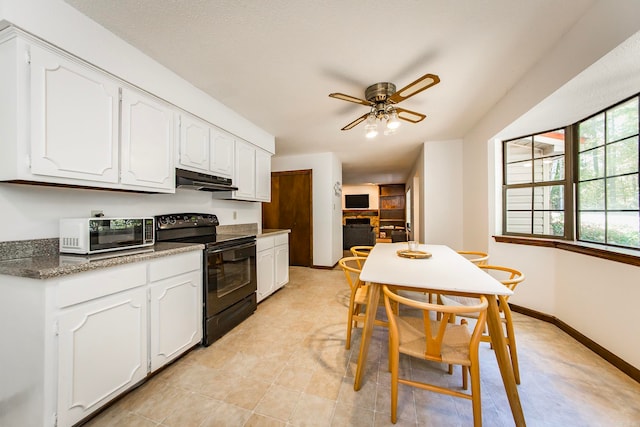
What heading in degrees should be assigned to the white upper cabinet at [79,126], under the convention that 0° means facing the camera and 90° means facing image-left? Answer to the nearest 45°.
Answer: approximately 315°

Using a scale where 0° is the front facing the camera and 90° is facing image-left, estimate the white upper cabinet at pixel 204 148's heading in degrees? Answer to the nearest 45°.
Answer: approximately 315°

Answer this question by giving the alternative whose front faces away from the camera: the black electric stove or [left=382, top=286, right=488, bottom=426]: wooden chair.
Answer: the wooden chair

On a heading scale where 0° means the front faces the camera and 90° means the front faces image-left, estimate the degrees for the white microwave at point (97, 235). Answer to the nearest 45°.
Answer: approximately 315°

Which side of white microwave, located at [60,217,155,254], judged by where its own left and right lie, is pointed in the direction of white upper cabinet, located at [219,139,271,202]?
left

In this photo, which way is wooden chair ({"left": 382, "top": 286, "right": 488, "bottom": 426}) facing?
away from the camera

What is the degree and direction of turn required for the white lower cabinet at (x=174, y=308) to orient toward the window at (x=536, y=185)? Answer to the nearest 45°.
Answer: approximately 45° to its left

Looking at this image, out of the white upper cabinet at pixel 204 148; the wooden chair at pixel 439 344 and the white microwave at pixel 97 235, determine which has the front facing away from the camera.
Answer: the wooden chair

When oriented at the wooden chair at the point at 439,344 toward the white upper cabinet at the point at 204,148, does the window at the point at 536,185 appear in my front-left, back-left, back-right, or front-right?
back-right

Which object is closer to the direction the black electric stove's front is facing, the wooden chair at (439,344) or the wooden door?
the wooden chair
